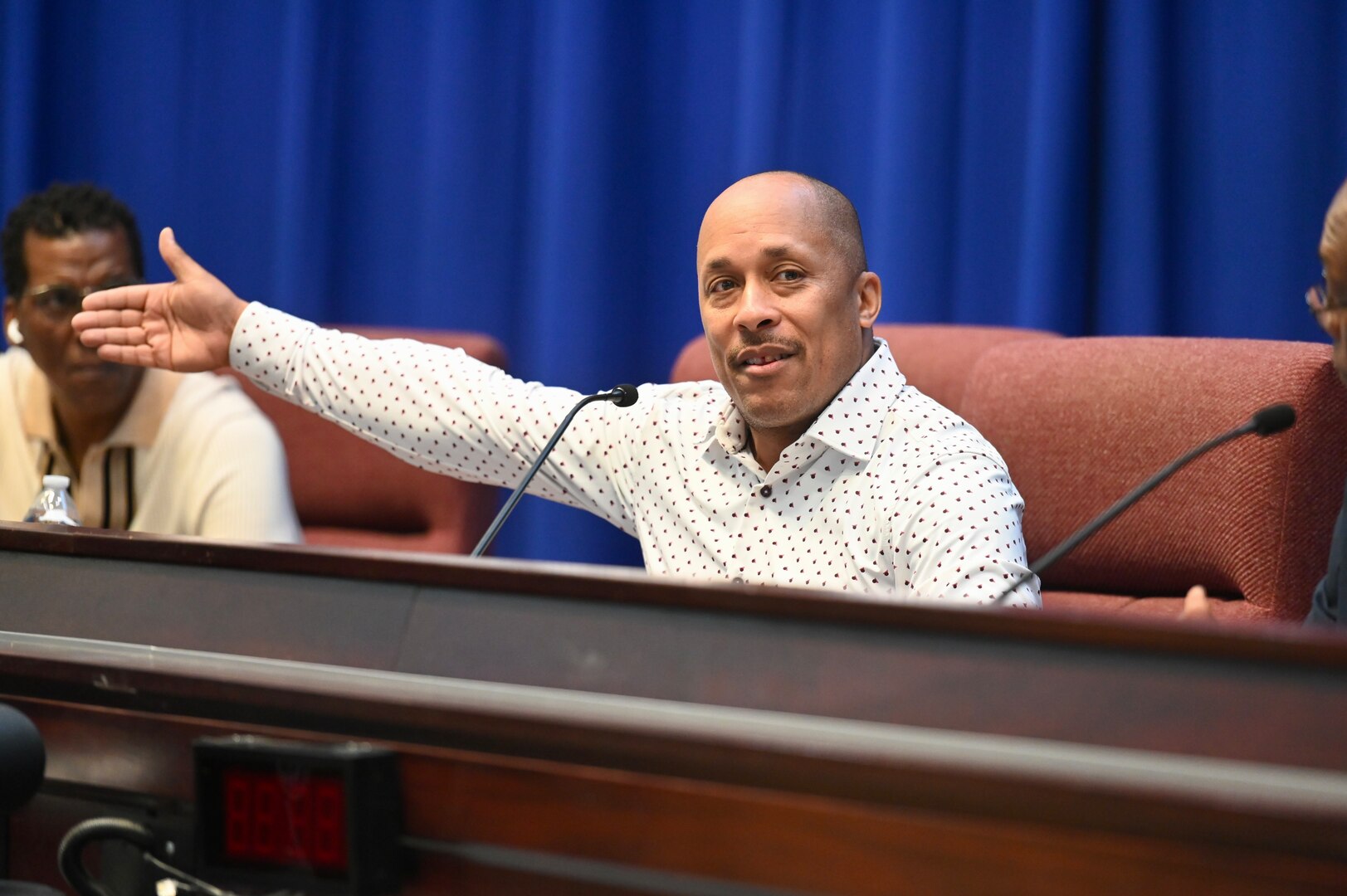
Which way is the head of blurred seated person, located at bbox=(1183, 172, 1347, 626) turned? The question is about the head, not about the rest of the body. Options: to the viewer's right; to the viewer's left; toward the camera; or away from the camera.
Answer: to the viewer's left

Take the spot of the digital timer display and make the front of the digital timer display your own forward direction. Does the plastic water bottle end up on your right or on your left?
on your right

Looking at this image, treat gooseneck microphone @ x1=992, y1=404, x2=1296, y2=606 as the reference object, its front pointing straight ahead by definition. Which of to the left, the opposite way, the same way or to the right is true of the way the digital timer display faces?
to the right

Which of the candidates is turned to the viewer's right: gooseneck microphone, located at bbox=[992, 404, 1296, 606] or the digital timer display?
the gooseneck microphone

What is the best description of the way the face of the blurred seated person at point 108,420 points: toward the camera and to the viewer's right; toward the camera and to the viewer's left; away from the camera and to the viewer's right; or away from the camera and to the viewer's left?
toward the camera and to the viewer's right

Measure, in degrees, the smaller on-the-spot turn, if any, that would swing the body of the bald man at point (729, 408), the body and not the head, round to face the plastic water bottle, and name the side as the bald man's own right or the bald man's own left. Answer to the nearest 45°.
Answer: approximately 45° to the bald man's own right

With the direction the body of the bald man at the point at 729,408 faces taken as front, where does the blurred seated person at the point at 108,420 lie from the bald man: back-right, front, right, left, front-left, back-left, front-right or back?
right

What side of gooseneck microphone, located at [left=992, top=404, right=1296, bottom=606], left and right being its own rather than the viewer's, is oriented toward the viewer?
right

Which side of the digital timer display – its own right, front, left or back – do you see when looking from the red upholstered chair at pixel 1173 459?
back

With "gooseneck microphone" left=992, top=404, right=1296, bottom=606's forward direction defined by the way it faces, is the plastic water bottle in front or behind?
behind
